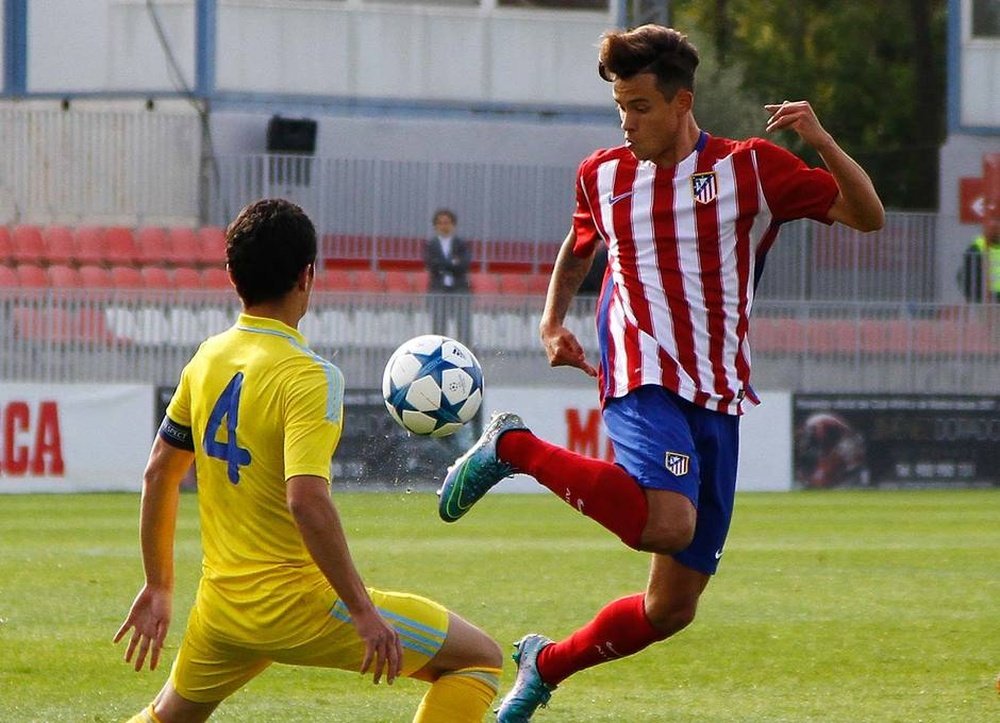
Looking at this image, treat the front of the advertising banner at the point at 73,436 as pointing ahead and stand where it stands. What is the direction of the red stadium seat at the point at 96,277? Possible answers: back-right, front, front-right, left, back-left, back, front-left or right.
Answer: back

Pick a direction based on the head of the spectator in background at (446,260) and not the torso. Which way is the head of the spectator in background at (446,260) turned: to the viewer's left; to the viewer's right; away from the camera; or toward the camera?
toward the camera

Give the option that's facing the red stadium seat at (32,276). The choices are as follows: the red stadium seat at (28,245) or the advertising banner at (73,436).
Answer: the red stadium seat at (28,245)

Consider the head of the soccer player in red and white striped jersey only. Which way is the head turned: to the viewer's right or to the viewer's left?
to the viewer's left

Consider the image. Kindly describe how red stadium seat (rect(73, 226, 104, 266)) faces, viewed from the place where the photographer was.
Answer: facing the viewer

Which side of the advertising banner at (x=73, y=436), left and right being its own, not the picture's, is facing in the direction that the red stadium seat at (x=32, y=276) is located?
back

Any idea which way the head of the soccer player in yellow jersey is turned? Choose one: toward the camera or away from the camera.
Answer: away from the camera

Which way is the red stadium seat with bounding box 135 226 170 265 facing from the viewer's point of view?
toward the camera

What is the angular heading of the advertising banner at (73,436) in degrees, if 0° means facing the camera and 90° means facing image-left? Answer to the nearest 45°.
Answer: approximately 0°

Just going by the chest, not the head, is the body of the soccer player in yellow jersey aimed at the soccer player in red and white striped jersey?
yes

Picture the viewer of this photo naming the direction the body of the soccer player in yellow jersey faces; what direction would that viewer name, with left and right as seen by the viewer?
facing away from the viewer and to the right of the viewer

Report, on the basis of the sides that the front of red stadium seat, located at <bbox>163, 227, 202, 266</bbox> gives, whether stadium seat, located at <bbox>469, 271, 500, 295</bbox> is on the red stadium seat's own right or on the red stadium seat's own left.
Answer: on the red stadium seat's own left

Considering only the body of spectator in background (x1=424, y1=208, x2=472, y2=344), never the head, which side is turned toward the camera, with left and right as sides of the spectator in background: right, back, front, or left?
front
